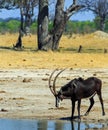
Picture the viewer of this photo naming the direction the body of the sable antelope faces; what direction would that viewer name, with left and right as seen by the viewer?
facing the viewer and to the left of the viewer

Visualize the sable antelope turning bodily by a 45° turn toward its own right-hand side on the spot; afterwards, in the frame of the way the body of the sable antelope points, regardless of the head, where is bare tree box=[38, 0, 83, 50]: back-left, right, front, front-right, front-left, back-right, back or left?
right
